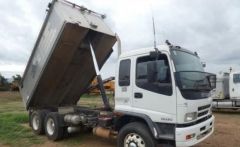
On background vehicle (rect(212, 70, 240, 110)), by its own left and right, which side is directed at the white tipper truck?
right

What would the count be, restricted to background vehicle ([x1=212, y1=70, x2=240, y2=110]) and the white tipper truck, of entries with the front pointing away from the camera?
0

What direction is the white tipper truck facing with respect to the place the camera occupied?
facing the viewer and to the right of the viewer

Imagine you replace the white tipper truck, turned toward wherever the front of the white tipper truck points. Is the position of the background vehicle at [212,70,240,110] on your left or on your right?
on your left
